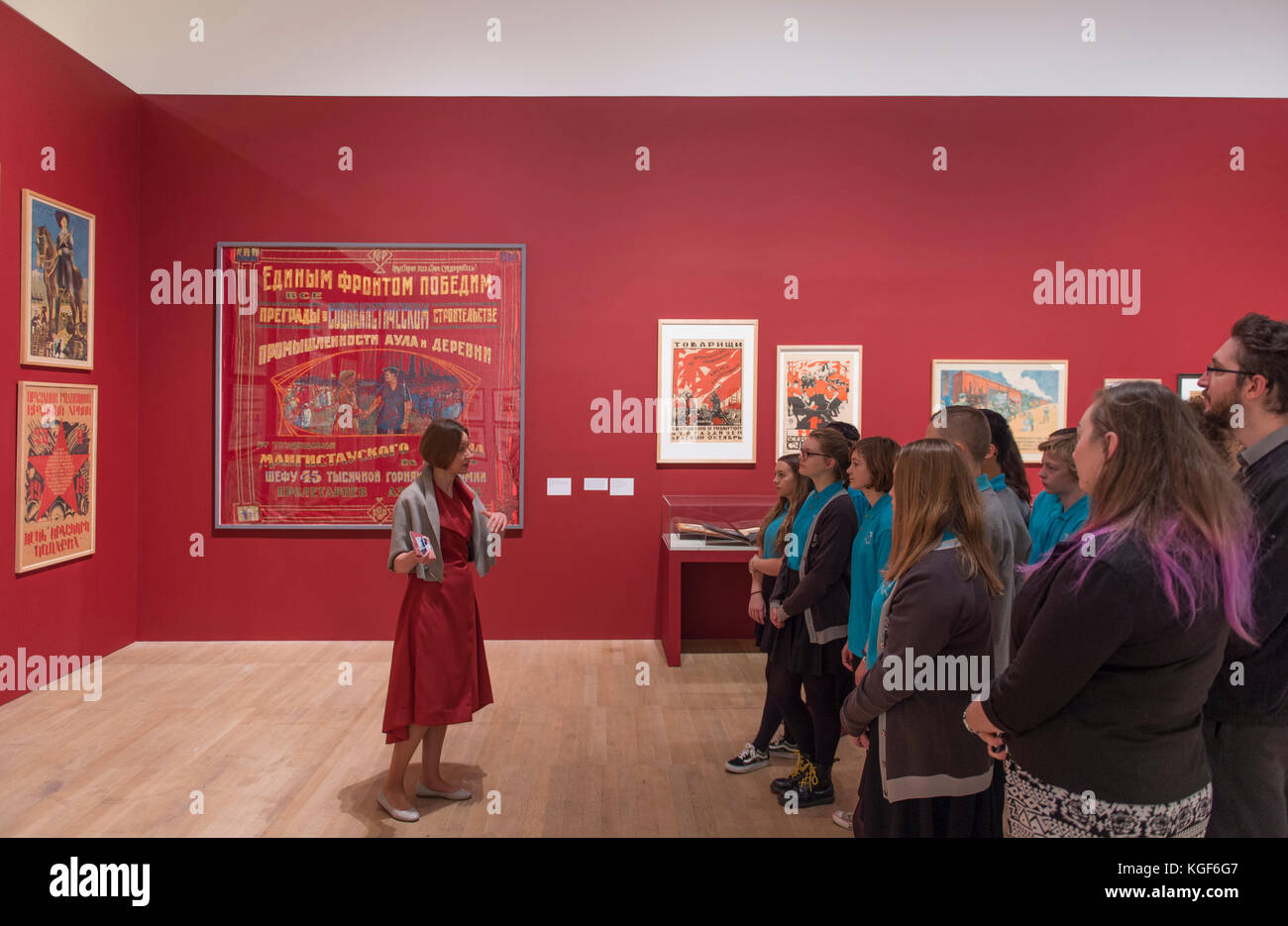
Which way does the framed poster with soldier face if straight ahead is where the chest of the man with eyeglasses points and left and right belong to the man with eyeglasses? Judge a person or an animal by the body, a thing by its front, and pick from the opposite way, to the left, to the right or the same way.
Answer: the opposite way

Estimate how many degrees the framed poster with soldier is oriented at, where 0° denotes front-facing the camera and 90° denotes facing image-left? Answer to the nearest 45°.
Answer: approximately 315°

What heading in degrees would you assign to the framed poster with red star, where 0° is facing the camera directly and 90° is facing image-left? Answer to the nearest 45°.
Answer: approximately 315°

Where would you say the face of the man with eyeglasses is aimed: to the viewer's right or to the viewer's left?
to the viewer's left

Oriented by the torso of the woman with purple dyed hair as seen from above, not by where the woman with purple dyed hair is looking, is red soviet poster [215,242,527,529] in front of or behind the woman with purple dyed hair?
in front

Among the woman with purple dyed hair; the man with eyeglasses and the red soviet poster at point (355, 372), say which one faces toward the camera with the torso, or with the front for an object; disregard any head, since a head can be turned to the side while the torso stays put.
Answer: the red soviet poster

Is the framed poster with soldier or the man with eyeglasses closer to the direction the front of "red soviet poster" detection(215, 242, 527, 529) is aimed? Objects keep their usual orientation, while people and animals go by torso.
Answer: the man with eyeglasses

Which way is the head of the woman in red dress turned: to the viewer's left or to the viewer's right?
to the viewer's right

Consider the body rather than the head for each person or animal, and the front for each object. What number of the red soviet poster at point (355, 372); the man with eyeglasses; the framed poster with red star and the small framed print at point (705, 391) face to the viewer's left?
1

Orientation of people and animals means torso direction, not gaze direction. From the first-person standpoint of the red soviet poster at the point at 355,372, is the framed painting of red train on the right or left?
on its left

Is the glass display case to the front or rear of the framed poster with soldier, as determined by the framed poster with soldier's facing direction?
to the front

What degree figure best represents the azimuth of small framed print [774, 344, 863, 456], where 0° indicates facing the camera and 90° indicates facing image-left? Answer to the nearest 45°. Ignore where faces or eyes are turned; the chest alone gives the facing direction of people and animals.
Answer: approximately 0°

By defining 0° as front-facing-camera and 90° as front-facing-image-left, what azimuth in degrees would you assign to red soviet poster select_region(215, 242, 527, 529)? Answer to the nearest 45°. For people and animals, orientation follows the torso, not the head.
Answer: approximately 0°
